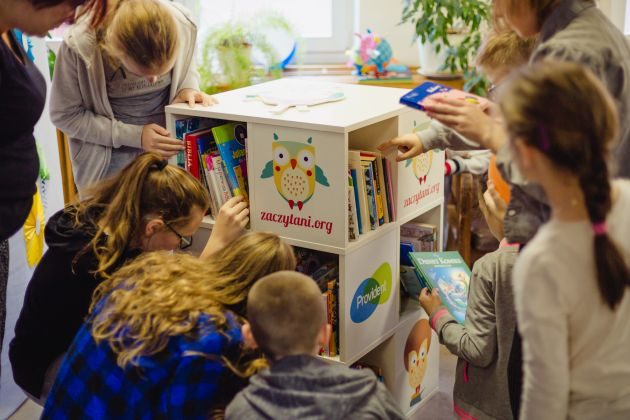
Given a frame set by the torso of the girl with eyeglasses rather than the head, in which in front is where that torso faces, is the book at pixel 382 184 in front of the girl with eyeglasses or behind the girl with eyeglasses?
in front

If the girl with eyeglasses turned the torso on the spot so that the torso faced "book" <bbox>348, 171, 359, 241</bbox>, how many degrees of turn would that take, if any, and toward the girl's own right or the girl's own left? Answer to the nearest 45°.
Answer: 0° — they already face it

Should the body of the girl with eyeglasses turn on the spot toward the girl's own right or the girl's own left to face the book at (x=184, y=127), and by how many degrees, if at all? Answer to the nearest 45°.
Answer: approximately 45° to the girl's own left

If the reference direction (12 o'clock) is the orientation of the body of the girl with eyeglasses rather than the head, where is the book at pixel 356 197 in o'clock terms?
The book is roughly at 12 o'clock from the girl with eyeglasses.

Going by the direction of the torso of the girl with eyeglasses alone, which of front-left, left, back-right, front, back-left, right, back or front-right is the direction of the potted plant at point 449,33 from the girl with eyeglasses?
front-left

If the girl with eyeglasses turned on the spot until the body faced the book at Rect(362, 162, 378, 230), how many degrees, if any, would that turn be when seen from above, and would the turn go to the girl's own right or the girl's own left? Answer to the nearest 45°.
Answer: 0° — they already face it

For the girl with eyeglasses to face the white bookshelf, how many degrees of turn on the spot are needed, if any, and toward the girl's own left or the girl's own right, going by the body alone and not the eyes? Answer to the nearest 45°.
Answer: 0° — they already face it

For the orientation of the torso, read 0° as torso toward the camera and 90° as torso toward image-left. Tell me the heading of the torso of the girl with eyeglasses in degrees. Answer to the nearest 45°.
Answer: approximately 270°

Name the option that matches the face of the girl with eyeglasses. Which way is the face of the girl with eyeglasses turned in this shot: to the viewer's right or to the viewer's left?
to the viewer's right
